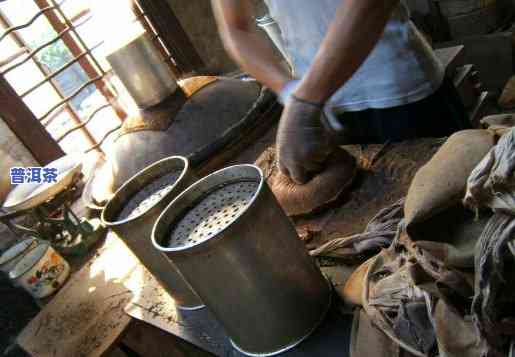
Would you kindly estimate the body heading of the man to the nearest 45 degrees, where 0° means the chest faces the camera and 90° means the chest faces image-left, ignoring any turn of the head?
approximately 45°

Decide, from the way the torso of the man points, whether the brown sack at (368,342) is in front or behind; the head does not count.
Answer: in front

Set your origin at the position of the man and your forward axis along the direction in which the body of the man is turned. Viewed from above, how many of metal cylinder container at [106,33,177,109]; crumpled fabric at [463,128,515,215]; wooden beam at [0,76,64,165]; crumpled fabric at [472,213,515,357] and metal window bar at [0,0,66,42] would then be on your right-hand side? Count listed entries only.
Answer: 3

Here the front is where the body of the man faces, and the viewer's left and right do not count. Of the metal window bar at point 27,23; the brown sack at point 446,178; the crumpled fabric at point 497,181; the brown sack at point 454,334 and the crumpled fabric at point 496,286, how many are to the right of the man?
1

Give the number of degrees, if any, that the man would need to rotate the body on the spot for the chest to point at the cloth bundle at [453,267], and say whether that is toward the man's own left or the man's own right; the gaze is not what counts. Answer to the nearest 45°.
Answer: approximately 45° to the man's own left

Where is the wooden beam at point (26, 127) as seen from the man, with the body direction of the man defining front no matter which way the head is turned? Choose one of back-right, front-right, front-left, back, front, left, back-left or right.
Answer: right

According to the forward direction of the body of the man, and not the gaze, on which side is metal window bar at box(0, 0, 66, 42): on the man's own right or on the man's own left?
on the man's own right

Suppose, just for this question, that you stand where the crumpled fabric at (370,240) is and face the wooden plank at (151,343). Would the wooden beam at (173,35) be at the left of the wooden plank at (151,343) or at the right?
right

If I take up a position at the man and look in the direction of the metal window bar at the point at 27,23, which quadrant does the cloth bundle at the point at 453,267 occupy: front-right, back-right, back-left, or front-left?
back-left

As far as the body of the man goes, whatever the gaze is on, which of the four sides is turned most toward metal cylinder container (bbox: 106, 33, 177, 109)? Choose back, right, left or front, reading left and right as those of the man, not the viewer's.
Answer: right

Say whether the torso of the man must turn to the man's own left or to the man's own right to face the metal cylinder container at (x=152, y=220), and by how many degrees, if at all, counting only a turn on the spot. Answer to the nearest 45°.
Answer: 0° — they already face it

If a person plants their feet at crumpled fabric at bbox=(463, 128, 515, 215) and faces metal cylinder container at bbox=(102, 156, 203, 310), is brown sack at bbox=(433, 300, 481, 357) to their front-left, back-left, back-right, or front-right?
front-left

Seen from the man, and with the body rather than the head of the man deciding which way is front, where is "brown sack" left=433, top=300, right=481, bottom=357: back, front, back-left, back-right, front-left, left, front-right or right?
front-left
